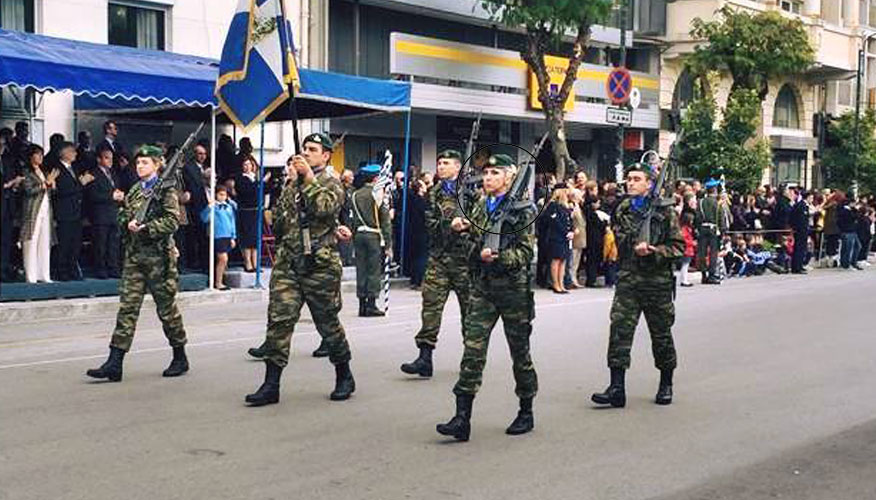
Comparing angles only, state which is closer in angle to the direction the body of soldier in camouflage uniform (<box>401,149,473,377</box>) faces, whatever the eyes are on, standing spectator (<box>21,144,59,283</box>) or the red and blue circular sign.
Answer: the standing spectator

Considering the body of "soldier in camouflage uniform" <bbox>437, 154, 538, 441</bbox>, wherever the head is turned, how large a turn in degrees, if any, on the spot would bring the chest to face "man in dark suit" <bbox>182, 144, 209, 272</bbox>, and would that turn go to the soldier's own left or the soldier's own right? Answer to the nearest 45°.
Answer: approximately 90° to the soldier's own right

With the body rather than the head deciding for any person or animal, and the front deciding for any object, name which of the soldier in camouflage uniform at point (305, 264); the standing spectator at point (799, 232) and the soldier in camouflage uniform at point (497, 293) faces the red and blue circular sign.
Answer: the standing spectator

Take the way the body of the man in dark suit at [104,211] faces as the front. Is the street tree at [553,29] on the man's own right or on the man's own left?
on the man's own left

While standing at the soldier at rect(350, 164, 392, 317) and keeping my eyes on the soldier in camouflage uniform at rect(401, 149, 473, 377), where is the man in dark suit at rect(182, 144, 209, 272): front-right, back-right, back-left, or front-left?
back-right

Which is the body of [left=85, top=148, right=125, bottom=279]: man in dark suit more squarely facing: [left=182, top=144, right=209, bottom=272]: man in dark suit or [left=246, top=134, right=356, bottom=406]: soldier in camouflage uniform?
the soldier in camouflage uniform

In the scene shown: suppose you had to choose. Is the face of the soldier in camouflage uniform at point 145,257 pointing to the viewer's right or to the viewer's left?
to the viewer's left

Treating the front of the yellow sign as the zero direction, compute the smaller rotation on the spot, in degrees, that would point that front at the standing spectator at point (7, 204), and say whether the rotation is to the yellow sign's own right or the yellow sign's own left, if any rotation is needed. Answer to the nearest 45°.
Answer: approximately 45° to the yellow sign's own right

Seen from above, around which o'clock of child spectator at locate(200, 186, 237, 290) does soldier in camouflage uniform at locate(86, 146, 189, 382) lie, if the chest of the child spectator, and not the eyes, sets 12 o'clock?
The soldier in camouflage uniform is roughly at 12 o'clock from the child spectator.

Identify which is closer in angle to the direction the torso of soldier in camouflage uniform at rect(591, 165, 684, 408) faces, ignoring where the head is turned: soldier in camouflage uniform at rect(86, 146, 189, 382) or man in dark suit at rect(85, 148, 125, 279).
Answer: the soldier in camouflage uniform

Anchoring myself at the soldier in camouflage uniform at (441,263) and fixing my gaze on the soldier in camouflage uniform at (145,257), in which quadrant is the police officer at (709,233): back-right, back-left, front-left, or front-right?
back-right

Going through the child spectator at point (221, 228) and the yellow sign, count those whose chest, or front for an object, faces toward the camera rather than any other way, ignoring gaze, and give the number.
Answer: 2

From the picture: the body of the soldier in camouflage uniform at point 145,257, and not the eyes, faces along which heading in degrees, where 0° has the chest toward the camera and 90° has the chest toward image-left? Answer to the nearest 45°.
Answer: approximately 45°

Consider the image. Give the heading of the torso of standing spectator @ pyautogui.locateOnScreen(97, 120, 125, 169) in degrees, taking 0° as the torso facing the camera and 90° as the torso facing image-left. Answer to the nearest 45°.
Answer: approximately 315°
